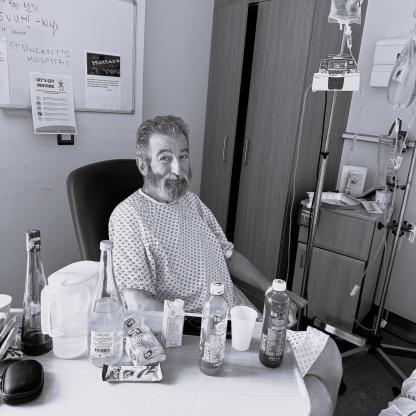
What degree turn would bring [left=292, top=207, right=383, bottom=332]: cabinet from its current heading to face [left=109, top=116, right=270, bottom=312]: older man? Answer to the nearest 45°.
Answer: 0° — it already faces them

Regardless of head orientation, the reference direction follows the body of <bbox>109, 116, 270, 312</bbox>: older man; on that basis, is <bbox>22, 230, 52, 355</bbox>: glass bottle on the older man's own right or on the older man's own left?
on the older man's own right

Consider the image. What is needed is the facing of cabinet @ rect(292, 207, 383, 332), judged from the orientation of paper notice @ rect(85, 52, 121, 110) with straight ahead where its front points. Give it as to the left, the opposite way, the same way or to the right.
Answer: to the right

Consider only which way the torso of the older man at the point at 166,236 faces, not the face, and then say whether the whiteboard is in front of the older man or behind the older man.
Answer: behind

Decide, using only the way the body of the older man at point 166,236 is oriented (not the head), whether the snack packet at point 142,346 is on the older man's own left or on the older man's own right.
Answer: on the older man's own right

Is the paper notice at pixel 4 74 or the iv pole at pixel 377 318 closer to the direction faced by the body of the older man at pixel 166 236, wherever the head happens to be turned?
the iv pole

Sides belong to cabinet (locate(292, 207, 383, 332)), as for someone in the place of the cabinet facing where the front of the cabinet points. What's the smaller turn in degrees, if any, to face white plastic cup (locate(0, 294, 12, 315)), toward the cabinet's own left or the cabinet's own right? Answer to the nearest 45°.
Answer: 0° — it already faces it

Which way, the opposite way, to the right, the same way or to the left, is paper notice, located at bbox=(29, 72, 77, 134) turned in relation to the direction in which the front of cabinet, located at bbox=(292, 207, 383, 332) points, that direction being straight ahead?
to the left
